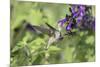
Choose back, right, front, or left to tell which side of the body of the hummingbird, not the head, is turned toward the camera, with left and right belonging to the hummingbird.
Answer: right
